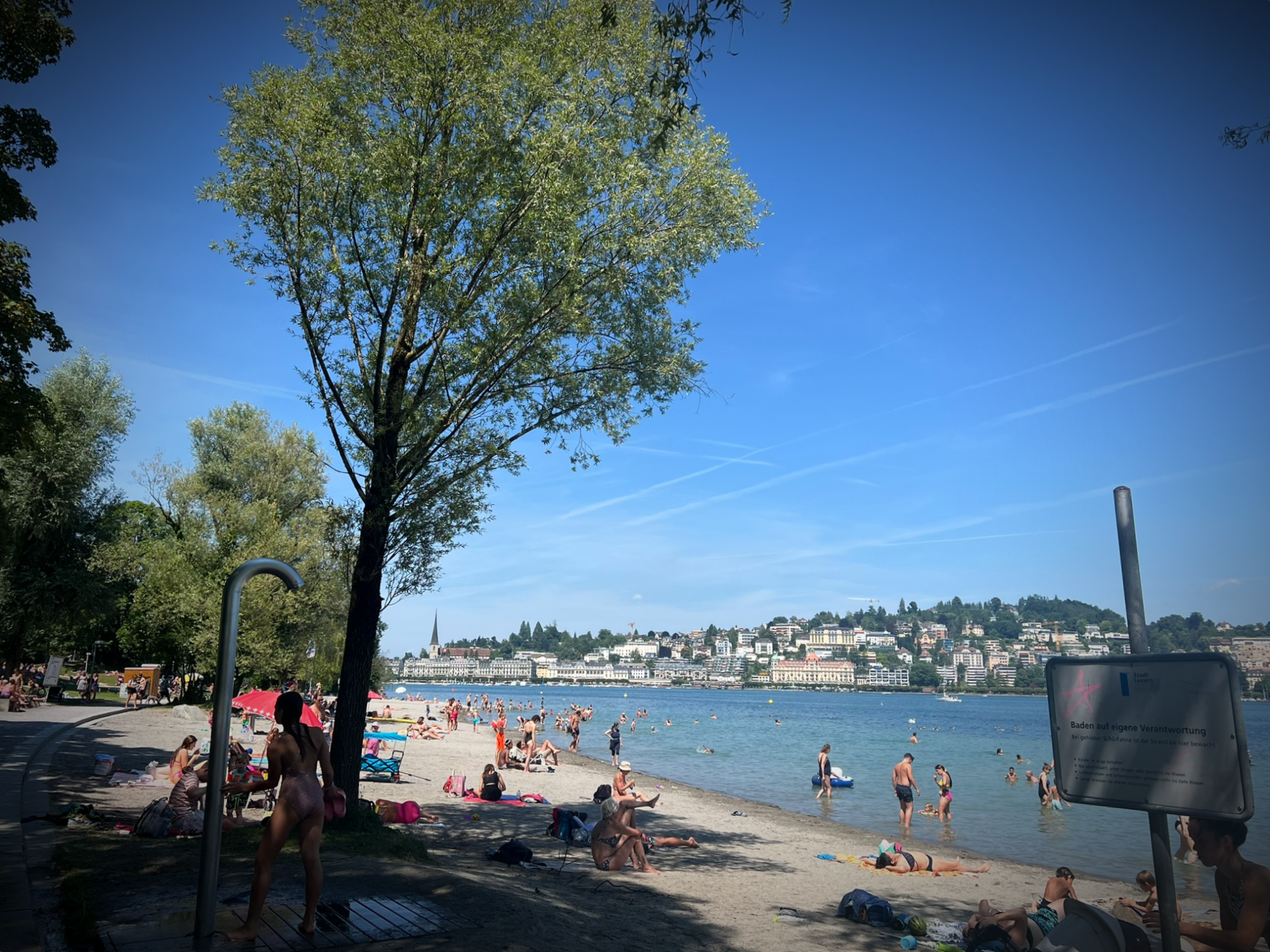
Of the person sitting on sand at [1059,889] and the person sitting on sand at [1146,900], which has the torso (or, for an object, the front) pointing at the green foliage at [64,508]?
the person sitting on sand at [1146,900]

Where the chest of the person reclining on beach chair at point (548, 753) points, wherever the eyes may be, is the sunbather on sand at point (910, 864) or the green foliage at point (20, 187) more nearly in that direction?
the sunbather on sand

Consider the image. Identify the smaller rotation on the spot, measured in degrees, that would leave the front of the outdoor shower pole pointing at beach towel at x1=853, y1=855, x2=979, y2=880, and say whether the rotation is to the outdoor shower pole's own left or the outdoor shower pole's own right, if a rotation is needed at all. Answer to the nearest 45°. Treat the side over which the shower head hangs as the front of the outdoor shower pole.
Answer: approximately 45° to the outdoor shower pole's own left

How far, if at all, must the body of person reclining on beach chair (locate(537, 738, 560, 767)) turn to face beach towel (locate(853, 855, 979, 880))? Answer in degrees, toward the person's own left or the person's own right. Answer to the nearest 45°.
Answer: approximately 90° to the person's own right

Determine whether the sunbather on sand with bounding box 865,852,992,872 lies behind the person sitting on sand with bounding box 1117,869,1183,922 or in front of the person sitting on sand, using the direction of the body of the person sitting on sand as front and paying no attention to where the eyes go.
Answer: in front

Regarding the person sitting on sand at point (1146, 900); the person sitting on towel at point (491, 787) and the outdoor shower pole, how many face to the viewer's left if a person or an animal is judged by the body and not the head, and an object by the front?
1

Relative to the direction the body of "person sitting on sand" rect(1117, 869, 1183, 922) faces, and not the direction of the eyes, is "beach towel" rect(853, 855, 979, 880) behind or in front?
in front

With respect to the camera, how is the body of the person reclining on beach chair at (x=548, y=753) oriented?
to the viewer's right

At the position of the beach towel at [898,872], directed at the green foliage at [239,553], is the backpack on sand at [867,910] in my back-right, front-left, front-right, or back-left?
back-left

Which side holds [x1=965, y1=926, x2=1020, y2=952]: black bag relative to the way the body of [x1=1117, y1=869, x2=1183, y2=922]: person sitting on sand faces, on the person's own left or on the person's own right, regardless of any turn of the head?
on the person's own left
